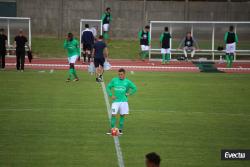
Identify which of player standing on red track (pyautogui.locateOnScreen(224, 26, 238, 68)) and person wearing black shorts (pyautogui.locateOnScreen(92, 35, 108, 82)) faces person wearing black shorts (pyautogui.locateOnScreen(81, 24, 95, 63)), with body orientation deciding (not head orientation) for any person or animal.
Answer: person wearing black shorts (pyautogui.locateOnScreen(92, 35, 108, 82))

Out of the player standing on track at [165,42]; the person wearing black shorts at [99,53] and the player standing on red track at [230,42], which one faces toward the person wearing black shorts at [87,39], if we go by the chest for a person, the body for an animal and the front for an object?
the person wearing black shorts at [99,53]

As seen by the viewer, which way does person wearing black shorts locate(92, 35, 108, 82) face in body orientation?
away from the camera

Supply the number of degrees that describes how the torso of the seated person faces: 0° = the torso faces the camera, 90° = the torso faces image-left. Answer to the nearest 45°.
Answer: approximately 0°

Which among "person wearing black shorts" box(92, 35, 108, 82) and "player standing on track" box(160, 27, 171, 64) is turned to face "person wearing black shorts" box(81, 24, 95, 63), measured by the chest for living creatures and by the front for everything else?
"person wearing black shorts" box(92, 35, 108, 82)
